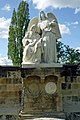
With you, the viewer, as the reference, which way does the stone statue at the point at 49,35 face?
facing the viewer and to the left of the viewer

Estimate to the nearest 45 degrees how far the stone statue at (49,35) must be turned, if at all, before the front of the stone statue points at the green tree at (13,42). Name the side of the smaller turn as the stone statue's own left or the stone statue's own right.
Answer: approximately 135° to the stone statue's own right

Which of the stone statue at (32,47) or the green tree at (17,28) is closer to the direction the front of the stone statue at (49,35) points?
the stone statue

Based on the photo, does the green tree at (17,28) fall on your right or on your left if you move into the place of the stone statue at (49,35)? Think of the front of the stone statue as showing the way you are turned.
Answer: on your right

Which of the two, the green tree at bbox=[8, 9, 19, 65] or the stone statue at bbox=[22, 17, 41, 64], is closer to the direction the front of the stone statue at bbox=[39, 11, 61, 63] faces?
the stone statue
